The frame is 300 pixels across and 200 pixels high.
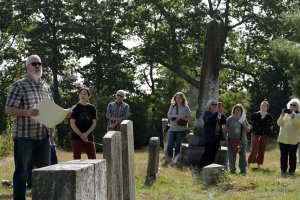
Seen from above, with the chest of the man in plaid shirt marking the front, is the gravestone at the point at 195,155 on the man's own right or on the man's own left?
on the man's own left

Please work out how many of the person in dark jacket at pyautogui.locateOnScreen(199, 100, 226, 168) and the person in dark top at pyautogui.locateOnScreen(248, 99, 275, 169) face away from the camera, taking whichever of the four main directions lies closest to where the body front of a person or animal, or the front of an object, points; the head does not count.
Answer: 0

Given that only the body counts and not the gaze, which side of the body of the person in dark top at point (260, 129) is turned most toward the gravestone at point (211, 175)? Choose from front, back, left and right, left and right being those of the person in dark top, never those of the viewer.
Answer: front

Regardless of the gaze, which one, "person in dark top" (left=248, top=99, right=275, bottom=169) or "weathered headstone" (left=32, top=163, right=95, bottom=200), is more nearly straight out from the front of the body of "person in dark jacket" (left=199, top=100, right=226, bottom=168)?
the weathered headstone

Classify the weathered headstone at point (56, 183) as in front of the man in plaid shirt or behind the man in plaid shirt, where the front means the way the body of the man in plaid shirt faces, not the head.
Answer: in front

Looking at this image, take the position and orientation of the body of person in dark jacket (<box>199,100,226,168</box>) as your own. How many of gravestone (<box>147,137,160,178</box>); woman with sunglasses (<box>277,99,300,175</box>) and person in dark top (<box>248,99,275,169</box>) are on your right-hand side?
1

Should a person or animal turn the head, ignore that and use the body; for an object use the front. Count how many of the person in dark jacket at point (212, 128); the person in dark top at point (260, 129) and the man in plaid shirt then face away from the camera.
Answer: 0

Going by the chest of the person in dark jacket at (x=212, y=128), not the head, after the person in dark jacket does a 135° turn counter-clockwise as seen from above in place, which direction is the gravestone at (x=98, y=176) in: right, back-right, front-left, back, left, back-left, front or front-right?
back

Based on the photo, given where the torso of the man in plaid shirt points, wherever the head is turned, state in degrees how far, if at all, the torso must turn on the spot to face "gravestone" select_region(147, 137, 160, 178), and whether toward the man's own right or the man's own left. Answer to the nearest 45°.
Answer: approximately 90° to the man's own left

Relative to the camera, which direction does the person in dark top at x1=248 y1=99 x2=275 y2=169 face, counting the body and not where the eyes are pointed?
toward the camera

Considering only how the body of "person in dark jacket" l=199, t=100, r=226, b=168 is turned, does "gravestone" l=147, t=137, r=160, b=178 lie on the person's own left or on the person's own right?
on the person's own right

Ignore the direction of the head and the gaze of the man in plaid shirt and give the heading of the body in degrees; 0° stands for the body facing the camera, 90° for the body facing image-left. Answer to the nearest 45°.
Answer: approximately 315°
